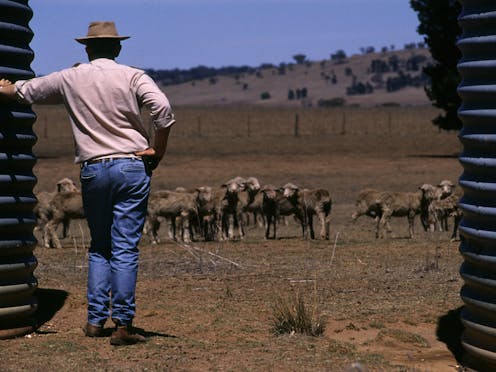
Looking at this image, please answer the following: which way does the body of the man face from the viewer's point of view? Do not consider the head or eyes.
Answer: away from the camera

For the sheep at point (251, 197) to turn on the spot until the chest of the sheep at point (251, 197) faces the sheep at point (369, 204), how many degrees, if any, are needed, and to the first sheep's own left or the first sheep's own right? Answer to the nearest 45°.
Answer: approximately 90° to the first sheep's own left

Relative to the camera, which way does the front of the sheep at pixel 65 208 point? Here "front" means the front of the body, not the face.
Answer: to the viewer's right

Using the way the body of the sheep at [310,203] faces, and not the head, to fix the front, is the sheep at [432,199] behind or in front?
behind

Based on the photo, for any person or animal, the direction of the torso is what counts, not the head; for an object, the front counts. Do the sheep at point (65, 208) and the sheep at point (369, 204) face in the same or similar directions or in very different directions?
very different directions

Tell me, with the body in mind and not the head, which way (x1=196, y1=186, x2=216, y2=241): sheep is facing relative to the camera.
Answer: toward the camera

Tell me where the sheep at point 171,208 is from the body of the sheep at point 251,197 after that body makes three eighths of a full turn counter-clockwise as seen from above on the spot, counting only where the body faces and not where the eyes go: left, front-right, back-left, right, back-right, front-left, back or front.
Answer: back

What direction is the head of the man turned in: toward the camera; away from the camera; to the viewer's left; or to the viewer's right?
away from the camera

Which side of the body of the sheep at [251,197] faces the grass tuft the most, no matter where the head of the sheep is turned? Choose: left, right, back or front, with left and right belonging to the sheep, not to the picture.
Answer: front
